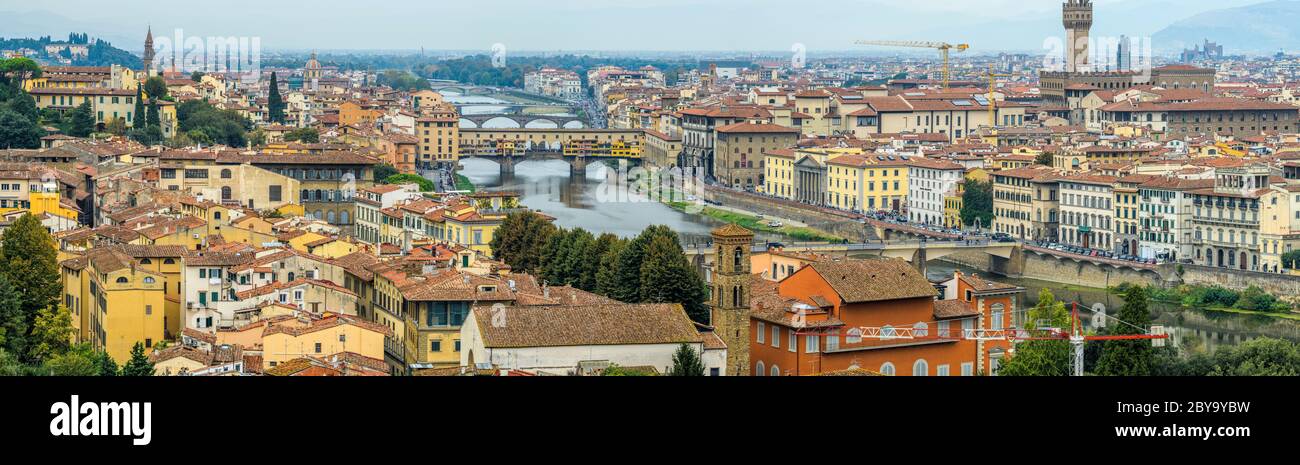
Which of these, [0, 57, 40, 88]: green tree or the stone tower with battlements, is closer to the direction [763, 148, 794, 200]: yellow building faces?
the green tree

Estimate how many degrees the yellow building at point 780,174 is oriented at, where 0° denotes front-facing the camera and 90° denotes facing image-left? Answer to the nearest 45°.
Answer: approximately 45°

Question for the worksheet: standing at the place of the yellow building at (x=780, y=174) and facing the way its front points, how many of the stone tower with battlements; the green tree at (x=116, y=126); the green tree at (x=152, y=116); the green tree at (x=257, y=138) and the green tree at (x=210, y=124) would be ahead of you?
4

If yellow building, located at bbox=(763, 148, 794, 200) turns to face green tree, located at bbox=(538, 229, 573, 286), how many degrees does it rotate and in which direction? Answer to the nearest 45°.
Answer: approximately 45° to its left
